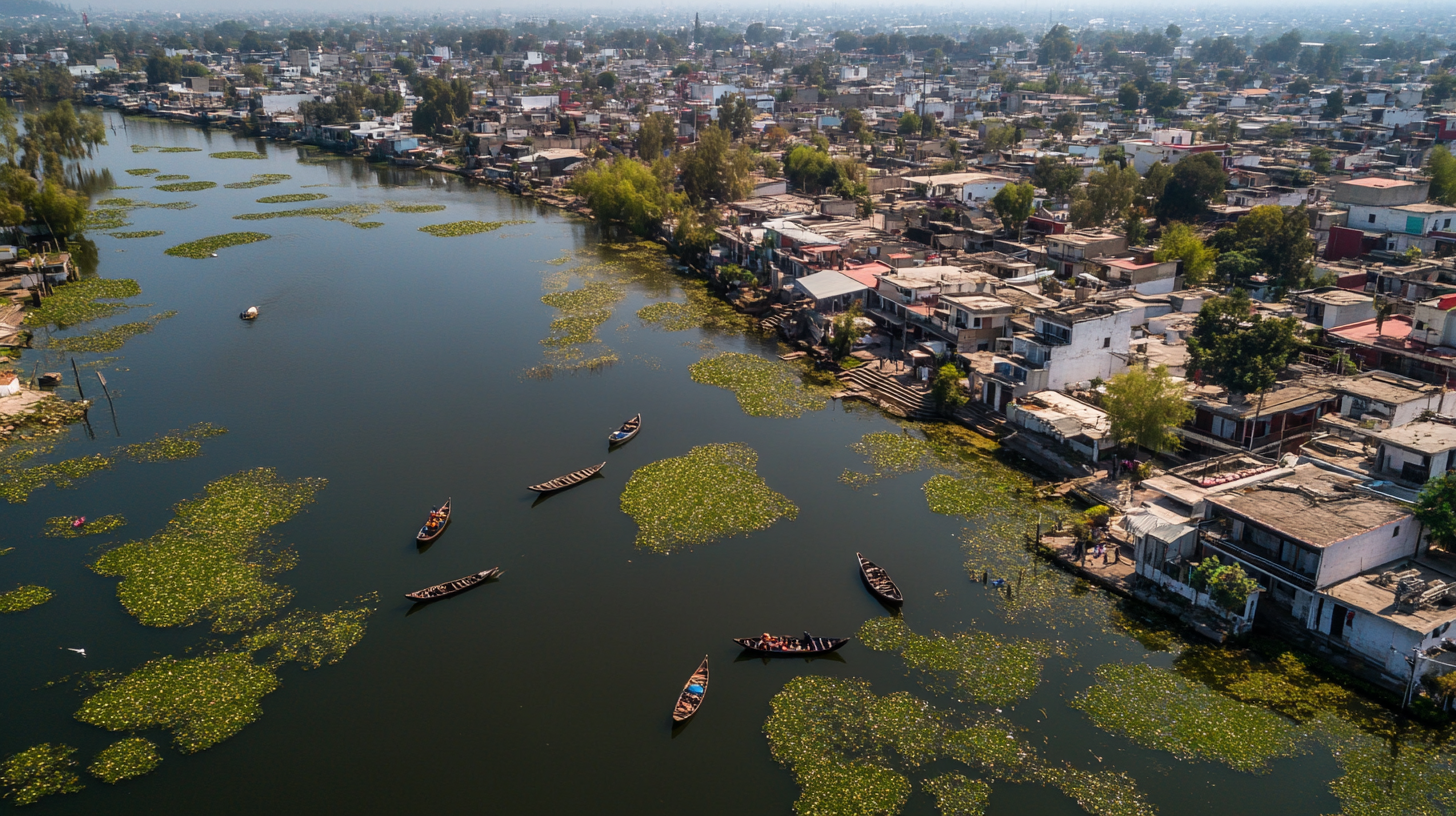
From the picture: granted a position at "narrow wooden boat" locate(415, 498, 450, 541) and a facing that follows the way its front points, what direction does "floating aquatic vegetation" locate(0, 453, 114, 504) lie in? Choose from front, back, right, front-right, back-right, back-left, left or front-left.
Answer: left

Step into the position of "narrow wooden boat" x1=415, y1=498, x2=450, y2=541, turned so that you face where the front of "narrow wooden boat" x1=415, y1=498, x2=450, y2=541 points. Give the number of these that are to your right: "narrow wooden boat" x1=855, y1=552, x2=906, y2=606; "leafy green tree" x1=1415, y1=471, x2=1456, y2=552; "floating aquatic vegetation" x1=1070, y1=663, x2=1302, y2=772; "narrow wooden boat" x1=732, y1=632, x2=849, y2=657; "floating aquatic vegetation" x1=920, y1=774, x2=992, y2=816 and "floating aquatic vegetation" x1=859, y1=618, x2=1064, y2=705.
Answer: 6

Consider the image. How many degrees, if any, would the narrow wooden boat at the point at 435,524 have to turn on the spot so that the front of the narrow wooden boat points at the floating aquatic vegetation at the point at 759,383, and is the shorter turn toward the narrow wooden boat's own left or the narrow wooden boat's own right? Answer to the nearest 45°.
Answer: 0° — it already faces it

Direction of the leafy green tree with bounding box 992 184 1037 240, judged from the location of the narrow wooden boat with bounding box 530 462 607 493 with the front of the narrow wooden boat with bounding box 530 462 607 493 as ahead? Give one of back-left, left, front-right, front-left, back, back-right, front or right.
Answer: front

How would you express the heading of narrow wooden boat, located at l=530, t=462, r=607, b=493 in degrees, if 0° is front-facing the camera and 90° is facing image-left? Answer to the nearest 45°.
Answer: approximately 225°

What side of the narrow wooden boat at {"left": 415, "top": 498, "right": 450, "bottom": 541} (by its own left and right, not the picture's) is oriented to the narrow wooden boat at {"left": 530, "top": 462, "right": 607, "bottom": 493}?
front

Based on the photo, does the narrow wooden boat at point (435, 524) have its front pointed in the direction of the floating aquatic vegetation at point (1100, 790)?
no

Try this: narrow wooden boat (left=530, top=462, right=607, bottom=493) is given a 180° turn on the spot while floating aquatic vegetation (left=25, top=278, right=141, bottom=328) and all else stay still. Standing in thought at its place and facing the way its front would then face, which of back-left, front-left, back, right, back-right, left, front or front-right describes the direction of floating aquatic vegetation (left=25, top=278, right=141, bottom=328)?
right

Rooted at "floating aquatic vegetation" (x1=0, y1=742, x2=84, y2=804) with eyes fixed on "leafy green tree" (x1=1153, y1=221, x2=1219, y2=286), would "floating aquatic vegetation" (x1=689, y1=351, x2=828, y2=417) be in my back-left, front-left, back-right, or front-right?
front-left

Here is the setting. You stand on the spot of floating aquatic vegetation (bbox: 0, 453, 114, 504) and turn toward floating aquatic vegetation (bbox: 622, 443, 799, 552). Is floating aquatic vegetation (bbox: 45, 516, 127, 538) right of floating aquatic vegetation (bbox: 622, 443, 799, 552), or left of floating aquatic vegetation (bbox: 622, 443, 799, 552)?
right

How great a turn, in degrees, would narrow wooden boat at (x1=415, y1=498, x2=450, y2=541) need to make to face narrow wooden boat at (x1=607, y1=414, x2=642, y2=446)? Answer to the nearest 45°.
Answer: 0° — it already faces it

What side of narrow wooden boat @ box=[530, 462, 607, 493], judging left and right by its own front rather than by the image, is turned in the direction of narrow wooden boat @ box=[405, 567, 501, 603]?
back

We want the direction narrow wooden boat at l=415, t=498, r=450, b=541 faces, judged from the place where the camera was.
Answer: facing away from the viewer and to the right of the viewer
